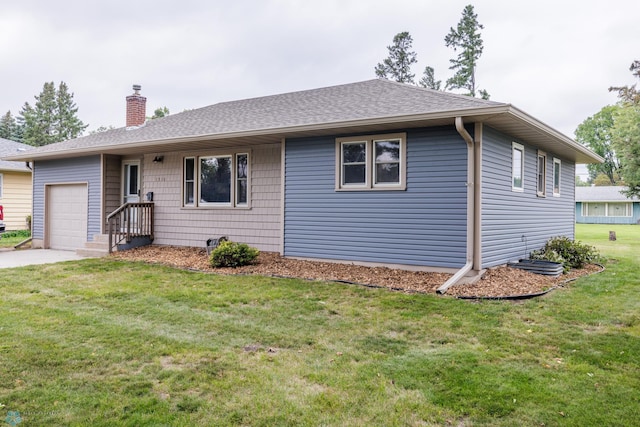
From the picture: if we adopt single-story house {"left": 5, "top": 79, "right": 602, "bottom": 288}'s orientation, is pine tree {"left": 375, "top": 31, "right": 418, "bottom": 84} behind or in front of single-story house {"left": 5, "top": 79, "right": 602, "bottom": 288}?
behind

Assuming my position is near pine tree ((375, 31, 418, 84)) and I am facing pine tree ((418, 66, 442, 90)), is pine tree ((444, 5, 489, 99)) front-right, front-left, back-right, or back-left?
front-right

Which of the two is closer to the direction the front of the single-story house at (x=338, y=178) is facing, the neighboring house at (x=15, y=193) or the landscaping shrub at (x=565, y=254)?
the neighboring house

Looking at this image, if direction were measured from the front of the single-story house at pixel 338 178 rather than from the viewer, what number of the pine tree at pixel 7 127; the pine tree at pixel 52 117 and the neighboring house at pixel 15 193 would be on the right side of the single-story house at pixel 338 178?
3

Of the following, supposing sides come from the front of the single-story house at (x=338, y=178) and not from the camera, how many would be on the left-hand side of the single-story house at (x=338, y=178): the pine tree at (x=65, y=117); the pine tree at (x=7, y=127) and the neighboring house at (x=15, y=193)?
0

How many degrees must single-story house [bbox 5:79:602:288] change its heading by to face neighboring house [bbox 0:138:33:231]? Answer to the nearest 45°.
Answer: approximately 90° to its right

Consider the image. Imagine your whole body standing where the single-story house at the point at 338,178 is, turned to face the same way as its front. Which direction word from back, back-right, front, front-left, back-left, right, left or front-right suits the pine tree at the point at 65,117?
right

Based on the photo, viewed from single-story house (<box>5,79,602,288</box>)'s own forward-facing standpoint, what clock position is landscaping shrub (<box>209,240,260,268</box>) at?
The landscaping shrub is roughly at 1 o'clock from the single-story house.

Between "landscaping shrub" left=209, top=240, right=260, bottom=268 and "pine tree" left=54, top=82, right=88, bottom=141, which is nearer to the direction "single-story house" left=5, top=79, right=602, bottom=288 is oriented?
the landscaping shrub

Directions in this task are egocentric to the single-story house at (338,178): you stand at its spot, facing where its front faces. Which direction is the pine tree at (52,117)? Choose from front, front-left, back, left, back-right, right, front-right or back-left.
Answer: right

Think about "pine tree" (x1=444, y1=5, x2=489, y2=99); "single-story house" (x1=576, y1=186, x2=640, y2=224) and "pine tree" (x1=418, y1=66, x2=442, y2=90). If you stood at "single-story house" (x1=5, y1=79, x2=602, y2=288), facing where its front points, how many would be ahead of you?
0

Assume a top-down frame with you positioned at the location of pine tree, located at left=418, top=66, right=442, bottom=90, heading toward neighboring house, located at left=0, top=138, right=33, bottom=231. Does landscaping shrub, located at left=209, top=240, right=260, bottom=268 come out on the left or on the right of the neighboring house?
left

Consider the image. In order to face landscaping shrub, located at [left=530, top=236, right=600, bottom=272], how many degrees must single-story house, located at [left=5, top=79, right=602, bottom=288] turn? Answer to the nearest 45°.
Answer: approximately 135° to its left

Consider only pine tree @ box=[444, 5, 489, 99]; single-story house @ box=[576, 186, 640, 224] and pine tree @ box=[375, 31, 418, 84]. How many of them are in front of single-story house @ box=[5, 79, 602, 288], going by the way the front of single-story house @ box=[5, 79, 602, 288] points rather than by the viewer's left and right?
0

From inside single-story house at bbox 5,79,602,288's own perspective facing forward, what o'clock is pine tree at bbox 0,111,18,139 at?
The pine tree is roughly at 3 o'clock from the single-story house.

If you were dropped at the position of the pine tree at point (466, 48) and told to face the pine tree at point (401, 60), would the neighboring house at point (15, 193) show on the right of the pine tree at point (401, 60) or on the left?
left

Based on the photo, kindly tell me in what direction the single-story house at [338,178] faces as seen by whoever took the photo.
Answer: facing the viewer and to the left of the viewer

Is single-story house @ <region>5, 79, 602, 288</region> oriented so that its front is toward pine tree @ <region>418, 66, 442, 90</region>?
no

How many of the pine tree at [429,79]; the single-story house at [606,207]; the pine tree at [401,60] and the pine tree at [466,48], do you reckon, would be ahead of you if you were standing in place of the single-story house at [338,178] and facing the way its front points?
0

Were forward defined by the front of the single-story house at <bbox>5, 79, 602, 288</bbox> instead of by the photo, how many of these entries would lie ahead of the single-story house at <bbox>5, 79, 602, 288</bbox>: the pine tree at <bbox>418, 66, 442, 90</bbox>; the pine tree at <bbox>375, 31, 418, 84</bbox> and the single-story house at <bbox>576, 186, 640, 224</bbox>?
0

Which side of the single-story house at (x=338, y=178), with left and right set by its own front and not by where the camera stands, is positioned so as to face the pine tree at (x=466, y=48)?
back
